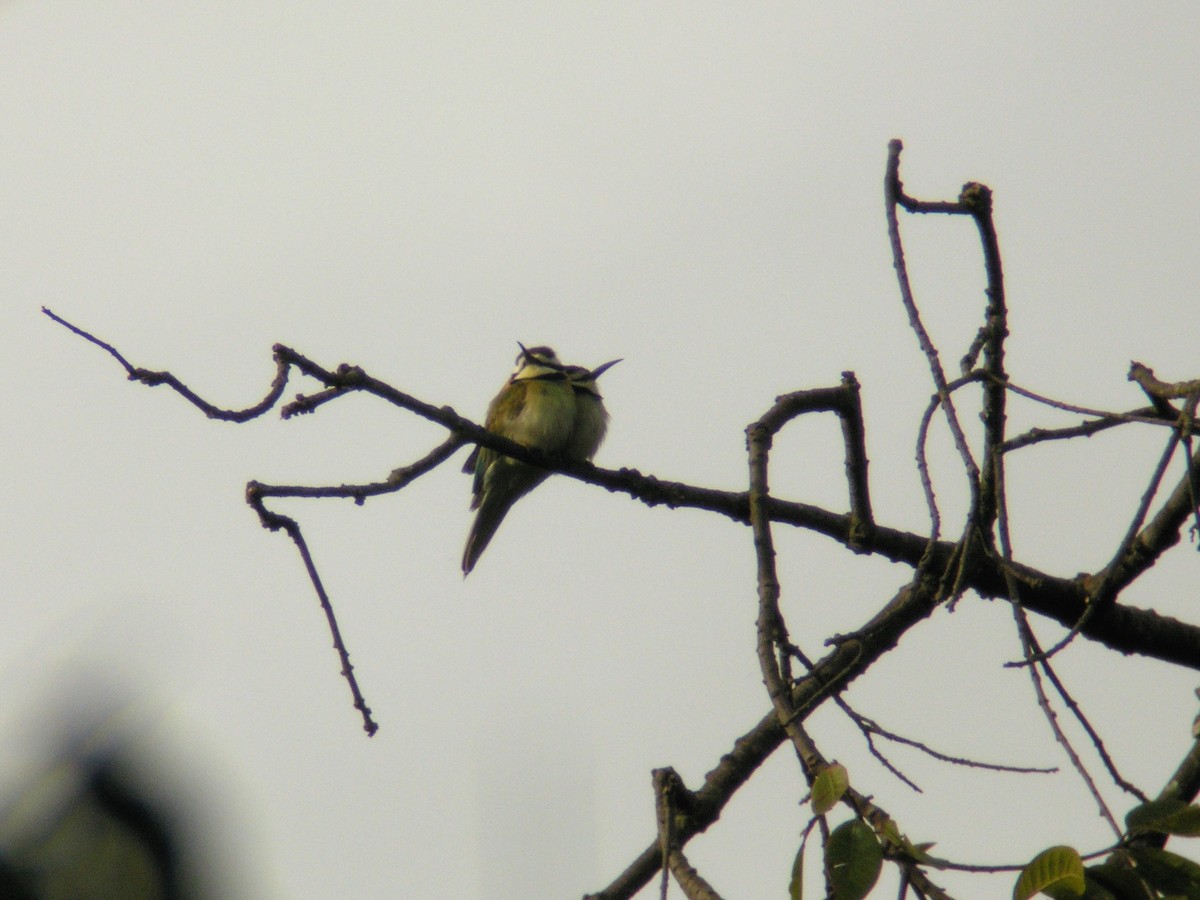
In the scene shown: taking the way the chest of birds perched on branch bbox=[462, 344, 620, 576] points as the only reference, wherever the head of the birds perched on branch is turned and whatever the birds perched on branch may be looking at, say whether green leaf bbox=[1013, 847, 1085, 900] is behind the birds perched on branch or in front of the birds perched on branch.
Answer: in front

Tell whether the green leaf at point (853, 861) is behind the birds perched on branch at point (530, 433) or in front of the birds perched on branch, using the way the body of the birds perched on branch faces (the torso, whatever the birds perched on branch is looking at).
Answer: in front

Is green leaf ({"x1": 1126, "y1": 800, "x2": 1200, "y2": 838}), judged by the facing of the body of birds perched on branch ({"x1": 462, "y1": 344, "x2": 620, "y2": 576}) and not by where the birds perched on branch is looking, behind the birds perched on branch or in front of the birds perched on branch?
in front
